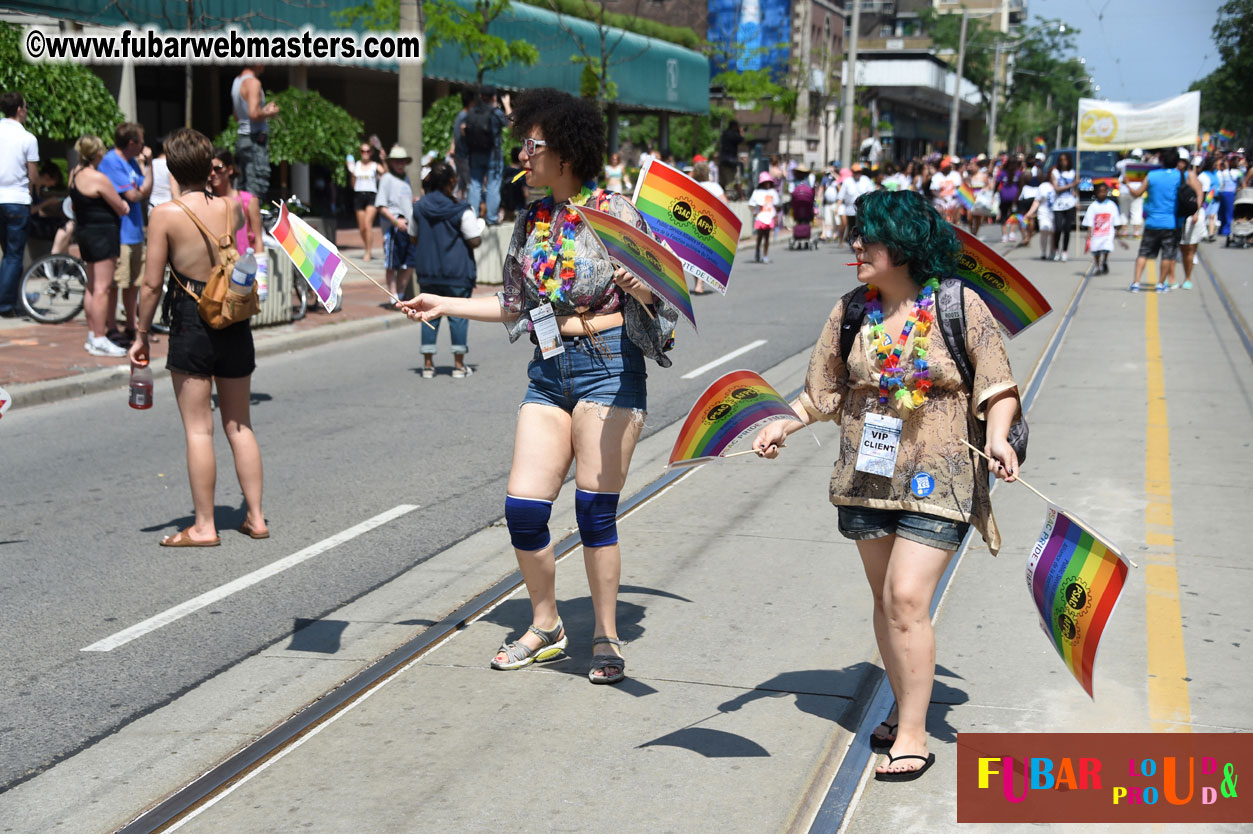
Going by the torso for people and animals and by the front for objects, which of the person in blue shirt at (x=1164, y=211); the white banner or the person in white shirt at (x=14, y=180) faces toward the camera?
the white banner

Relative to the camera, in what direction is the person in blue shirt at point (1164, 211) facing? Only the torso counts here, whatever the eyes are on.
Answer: away from the camera

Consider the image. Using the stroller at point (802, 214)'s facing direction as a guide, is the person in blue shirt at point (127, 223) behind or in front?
in front

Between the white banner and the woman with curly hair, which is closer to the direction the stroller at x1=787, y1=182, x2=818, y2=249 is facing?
the woman with curly hair

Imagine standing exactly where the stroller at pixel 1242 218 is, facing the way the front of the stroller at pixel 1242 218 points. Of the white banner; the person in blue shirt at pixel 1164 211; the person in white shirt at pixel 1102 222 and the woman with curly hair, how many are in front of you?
3

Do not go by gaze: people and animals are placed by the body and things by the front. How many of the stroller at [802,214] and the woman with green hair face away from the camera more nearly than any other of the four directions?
0

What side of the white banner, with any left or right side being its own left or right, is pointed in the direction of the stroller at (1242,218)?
left

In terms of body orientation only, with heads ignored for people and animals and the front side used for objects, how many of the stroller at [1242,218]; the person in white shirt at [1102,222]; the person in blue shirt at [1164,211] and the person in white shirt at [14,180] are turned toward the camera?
2

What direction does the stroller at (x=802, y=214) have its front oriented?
toward the camera

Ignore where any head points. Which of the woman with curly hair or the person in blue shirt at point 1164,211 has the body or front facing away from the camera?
the person in blue shirt

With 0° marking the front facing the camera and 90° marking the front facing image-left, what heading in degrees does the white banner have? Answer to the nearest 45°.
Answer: approximately 0°

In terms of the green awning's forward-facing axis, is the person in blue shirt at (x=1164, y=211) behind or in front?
in front

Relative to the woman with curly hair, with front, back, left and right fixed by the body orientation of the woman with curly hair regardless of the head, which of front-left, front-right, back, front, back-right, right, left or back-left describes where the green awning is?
back-right

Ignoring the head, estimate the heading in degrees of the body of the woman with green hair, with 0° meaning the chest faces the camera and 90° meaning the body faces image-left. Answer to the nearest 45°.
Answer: approximately 45°
